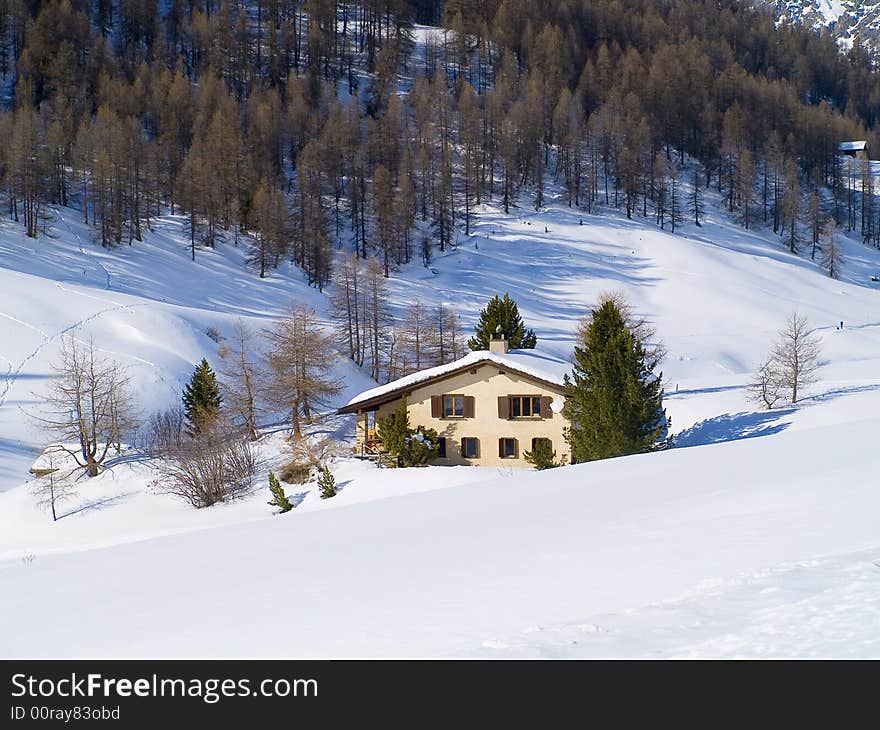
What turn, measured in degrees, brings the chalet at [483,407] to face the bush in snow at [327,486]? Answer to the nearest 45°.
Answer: approximately 45° to its right

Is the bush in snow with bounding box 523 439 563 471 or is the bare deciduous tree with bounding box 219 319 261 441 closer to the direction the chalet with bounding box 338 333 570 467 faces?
the bush in snow

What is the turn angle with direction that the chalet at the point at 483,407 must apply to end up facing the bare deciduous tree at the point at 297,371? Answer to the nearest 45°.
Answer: approximately 135° to its right

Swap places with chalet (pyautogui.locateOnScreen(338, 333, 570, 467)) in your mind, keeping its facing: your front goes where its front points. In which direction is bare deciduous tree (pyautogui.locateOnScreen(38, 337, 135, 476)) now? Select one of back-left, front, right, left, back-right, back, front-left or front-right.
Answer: right

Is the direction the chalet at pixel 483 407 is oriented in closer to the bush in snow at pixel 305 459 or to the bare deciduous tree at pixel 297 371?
the bush in snow

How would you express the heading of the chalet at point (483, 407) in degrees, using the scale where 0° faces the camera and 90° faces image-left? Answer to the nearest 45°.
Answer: approximately 0°

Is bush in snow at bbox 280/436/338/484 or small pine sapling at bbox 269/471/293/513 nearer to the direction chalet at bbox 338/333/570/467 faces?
the small pine sapling

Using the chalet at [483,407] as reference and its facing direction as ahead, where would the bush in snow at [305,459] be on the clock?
The bush in snow is roughly at 3 o'clock from the chalet.

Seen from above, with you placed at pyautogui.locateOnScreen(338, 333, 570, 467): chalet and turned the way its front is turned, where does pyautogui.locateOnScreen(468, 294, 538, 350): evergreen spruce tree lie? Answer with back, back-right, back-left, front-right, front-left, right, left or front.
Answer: back

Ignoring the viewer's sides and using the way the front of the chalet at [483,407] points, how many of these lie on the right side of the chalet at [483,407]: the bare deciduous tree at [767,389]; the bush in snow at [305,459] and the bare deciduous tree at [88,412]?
2
